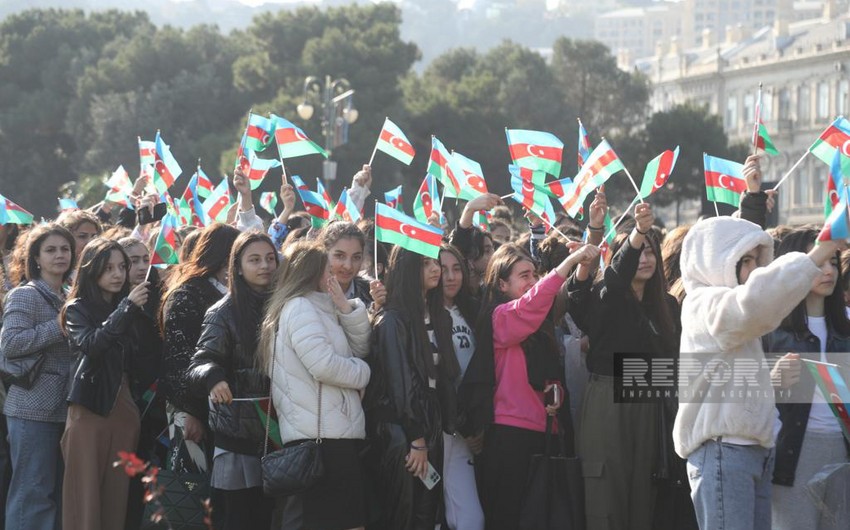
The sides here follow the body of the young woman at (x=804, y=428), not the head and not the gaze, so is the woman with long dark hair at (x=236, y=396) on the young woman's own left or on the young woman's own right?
on the young woman's own right

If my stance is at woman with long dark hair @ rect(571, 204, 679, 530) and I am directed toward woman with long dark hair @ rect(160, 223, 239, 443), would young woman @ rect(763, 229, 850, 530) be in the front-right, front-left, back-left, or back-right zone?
back-left

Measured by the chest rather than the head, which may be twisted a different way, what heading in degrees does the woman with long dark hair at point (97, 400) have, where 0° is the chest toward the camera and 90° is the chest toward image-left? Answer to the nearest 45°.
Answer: approximately 315°
